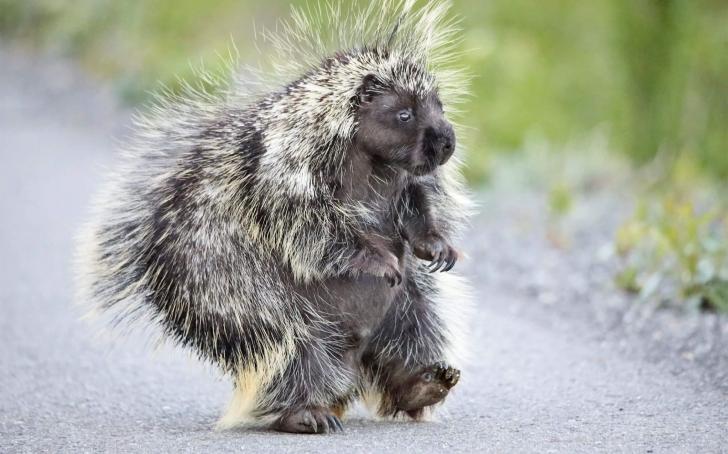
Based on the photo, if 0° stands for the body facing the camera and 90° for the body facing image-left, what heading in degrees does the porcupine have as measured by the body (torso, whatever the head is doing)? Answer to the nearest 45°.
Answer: approximately 315°
